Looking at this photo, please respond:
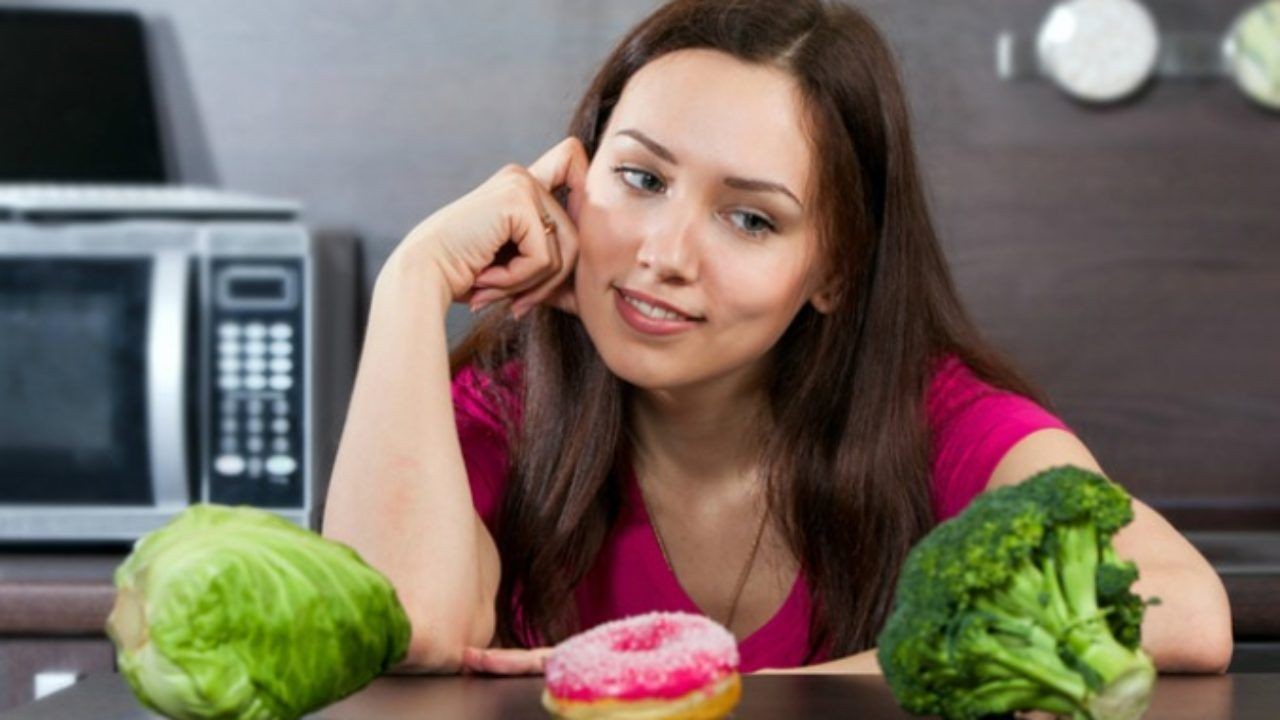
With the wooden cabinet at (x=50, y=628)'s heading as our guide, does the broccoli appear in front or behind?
in front

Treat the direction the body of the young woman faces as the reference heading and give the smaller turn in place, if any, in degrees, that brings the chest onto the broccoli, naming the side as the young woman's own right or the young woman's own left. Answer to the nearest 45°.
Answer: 0° — they already face it

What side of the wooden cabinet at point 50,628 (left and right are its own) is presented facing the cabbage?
front

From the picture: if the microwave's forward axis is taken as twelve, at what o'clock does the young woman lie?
The young woman is roughly at 11 o'clock from the microwave.

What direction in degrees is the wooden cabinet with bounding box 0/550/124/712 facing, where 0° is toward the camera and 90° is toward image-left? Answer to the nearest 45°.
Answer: approximately 0°

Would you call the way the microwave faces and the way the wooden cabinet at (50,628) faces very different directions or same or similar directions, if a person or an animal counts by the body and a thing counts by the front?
same or similar directions

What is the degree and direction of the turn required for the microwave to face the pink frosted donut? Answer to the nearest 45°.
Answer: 0° — it already faces it

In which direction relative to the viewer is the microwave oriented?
toward the camera

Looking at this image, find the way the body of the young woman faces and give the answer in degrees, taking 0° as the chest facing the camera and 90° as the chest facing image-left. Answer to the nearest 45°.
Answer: approximately 0°

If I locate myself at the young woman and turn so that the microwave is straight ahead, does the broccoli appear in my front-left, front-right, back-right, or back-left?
back-left

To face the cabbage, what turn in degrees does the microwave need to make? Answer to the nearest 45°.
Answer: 0° — it already faces it

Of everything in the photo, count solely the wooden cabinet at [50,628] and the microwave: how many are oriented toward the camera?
2

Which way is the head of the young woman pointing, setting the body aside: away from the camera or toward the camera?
toward the camera

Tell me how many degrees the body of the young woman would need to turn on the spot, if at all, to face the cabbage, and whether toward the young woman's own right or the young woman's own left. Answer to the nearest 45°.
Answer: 0° — they already face it

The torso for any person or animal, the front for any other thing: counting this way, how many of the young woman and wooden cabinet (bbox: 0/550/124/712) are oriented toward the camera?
2

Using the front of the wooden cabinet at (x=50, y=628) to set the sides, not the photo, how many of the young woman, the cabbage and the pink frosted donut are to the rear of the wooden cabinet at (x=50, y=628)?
0
